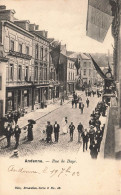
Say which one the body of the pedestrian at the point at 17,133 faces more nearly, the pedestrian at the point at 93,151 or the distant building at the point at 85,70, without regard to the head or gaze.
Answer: the pedestrian

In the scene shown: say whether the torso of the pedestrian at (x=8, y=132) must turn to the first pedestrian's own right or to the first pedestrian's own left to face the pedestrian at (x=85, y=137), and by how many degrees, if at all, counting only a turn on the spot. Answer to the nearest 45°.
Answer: approximately 90° to the first pedestrian's own left

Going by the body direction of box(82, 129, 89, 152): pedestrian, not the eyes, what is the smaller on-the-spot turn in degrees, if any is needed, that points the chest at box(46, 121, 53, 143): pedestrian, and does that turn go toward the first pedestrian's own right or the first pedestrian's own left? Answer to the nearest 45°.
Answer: approximately 90° to the first pedestrian's own right

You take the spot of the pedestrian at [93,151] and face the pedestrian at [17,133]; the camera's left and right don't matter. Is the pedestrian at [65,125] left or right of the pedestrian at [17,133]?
right

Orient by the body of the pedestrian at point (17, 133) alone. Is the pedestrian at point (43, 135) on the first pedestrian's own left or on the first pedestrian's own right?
on the first pedestrian's own left

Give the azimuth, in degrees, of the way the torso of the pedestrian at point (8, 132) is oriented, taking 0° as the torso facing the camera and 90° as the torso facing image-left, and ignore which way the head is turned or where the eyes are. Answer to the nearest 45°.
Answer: approximately 0°

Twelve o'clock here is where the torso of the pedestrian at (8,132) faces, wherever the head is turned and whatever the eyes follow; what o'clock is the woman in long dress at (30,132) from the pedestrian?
The woman in long dress is roughly at 9 o'clock from the pedestrian.

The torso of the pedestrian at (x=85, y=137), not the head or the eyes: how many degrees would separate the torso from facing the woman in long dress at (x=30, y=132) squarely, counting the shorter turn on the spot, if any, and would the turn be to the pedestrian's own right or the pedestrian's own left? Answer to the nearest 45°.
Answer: approximately 90° to the pedestrian's own right
